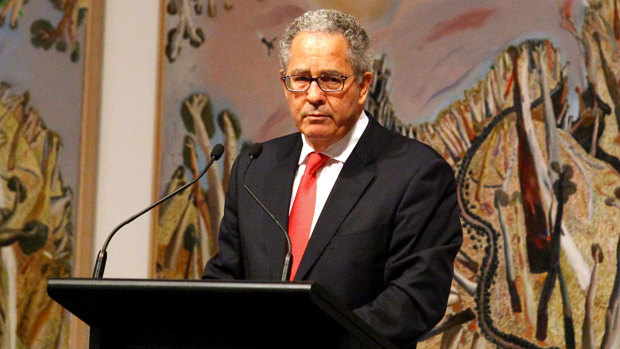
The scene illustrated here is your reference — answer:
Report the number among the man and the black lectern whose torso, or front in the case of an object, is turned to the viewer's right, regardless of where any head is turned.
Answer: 0

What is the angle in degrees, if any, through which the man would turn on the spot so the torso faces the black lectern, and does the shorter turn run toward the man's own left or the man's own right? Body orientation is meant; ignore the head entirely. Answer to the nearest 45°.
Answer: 0° — they already face it
